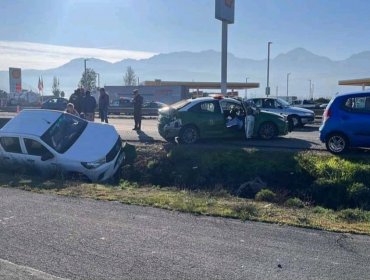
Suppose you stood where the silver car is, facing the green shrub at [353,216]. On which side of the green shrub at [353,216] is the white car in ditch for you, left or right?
right

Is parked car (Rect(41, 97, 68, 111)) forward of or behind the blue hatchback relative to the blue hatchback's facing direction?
behind

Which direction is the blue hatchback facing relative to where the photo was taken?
to the viewer's right
